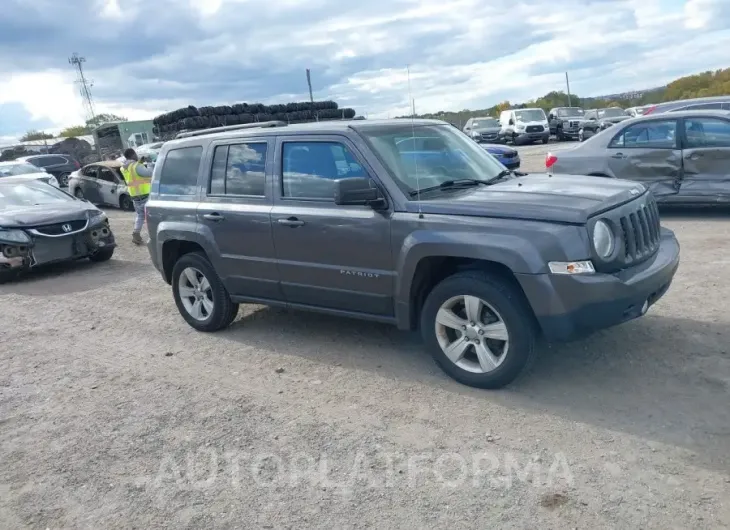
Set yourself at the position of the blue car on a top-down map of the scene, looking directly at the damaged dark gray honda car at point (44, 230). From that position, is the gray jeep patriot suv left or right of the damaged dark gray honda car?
left

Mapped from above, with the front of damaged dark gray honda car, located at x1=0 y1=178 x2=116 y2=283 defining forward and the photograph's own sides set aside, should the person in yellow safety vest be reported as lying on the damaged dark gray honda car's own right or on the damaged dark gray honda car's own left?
on the damaged dark gray honda car's own left

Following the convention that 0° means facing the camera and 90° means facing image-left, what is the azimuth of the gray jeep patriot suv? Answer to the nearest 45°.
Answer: approximately 315°

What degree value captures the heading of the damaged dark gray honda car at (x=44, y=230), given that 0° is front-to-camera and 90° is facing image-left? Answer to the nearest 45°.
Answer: approximately 315°

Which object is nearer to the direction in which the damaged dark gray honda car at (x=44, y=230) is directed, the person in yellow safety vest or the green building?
the person in yellow safety vest

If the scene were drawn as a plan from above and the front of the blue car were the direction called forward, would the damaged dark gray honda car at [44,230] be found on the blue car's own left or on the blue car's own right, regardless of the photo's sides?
on the blue car's own right

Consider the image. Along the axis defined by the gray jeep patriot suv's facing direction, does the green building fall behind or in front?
behind

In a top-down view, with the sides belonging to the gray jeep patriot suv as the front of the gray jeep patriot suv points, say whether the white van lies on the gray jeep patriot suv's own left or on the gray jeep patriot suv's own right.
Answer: on the gray jeep patriot suv's own left

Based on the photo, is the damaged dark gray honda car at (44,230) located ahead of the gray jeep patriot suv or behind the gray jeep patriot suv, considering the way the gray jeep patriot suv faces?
behind
